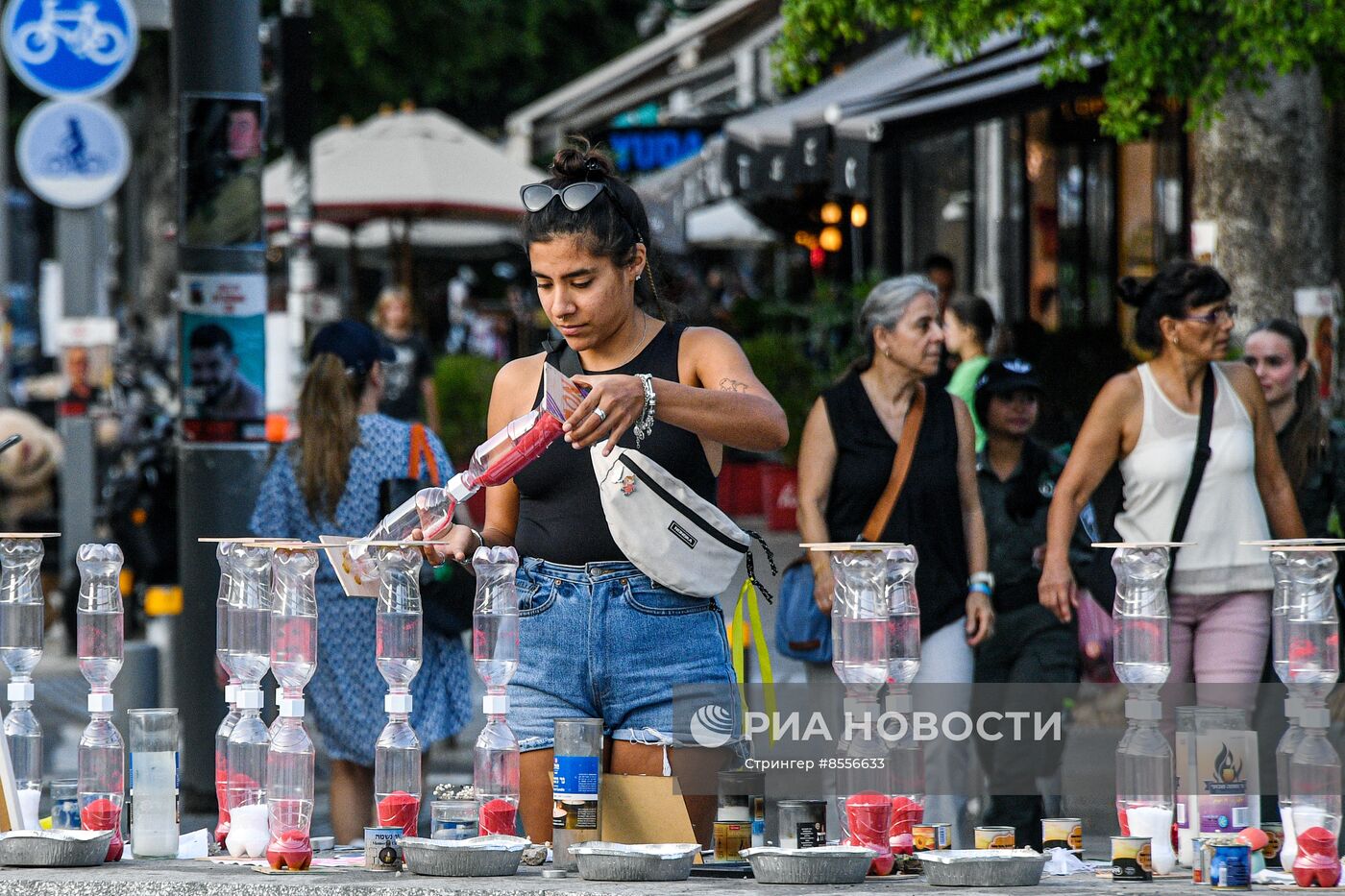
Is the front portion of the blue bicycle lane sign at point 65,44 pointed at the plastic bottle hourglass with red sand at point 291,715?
yes

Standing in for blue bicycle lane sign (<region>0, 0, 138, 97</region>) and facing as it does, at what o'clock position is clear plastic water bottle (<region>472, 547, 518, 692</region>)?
The clear plastic water bottle is roughly at 12 o'clock from the blue bicycle lane sign.

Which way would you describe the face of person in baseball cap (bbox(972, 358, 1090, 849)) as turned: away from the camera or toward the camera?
toward the camera

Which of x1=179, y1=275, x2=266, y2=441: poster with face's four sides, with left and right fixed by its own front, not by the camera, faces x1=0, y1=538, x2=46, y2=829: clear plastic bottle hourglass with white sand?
front

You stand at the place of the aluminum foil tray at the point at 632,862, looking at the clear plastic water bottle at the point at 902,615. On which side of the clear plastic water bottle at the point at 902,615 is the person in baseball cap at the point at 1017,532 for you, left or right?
left

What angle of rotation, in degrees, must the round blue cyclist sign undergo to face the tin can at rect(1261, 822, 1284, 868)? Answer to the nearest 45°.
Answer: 0° — it already faces it

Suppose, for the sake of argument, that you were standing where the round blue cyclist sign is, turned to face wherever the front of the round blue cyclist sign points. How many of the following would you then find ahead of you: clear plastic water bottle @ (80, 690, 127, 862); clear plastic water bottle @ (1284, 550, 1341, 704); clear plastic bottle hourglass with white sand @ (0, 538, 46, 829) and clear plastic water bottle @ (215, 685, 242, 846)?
4

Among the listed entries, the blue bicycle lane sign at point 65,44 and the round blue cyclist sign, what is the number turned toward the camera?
2

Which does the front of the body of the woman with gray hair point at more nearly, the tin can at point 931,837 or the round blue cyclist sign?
the tin can

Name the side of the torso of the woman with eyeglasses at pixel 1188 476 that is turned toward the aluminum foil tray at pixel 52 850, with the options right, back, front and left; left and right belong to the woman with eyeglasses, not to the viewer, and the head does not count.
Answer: front

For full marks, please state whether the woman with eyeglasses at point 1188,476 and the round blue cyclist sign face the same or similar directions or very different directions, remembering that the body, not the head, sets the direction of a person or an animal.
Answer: same or similar directions

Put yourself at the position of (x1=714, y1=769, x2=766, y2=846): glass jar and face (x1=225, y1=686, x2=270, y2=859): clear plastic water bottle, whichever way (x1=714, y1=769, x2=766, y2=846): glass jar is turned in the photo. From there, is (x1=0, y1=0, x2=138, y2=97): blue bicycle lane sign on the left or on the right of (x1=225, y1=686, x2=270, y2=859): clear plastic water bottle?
right

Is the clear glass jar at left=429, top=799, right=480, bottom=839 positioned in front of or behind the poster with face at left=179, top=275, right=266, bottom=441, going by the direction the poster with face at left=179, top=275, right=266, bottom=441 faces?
in front

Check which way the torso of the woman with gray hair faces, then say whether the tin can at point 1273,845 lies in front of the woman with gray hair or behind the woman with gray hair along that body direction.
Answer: in front

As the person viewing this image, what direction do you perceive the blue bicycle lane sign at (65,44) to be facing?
facing the viewer

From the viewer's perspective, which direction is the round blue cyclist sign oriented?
toward the camera

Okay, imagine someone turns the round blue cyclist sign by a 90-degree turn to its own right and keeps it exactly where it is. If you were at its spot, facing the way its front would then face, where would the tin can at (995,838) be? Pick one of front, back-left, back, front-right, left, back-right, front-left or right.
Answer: left

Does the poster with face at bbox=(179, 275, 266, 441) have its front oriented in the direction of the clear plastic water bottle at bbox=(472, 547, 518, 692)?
yes

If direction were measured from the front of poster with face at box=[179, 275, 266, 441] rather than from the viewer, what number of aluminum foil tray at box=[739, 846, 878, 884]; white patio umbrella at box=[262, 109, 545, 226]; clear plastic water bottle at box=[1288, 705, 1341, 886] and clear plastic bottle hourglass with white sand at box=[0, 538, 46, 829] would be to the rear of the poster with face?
1

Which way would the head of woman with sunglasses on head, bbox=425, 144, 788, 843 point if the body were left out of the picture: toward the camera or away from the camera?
toward the camera
